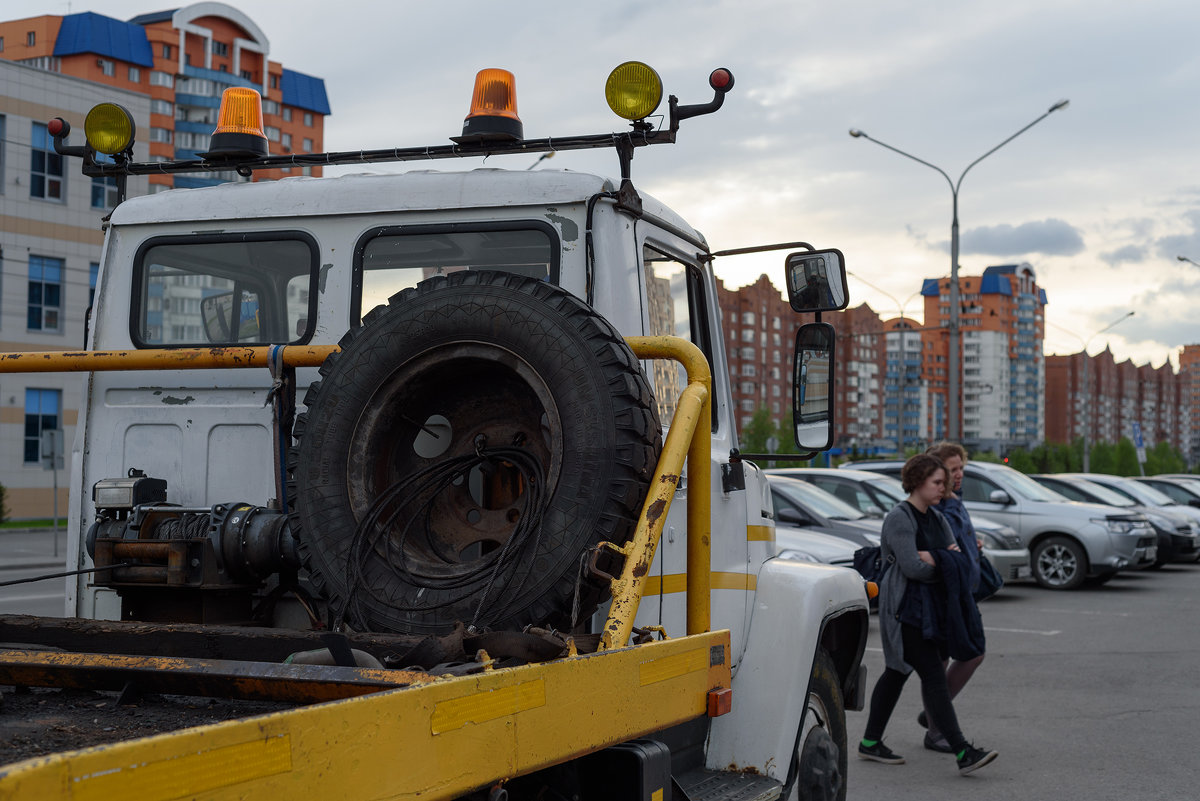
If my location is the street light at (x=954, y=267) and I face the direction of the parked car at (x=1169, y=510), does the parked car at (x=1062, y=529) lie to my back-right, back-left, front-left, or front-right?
front-right

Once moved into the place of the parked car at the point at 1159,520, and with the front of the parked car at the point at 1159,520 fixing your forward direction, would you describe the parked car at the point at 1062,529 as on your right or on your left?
on your right

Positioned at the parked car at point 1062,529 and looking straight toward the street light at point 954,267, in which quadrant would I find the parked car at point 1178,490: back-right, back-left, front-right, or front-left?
front-right

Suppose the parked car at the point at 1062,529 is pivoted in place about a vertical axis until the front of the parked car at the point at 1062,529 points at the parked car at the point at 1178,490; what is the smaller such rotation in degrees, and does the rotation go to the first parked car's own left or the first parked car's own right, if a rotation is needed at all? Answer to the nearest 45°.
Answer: approximately 135° to the first parked car's own left

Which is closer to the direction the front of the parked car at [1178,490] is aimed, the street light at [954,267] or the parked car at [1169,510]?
the parked car

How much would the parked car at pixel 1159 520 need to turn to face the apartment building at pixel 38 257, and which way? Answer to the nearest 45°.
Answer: approximately 135° to its right

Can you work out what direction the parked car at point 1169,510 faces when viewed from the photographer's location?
facing the viewer and to the right of the viewer

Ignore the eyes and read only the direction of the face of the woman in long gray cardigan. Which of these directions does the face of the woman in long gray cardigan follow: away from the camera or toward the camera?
toward the camera

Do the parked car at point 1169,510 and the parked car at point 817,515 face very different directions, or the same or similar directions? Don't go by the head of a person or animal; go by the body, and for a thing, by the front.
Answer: same or similar directions
